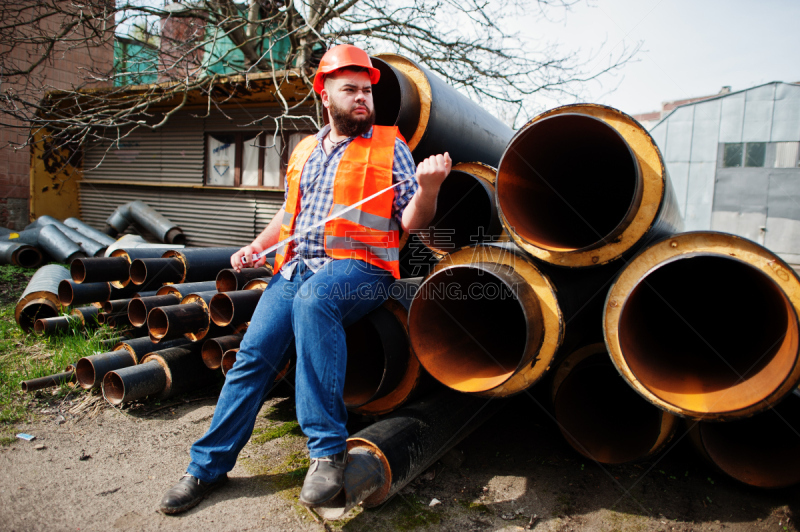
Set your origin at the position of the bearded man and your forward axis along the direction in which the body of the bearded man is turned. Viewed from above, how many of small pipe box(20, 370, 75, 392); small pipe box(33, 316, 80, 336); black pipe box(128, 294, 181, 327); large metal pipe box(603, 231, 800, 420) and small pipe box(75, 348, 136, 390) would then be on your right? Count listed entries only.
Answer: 4

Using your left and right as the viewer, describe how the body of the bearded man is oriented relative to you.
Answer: facing the viewer and to the left of the viewer

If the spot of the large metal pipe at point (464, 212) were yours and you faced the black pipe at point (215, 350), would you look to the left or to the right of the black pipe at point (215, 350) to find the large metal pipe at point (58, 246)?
right

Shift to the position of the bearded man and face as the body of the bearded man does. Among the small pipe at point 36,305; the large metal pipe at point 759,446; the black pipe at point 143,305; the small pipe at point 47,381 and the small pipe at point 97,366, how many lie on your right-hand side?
4

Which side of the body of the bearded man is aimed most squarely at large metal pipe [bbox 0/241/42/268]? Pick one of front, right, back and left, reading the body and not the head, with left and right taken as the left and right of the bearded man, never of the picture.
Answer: right

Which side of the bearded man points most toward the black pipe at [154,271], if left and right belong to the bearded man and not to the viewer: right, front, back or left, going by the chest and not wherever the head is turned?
right

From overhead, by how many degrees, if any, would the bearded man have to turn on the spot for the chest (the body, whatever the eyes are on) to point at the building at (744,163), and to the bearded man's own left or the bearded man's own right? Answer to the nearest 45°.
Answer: approximately 180°

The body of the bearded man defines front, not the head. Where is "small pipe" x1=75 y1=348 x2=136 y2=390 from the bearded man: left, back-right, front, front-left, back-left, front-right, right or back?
right
